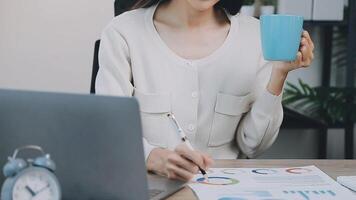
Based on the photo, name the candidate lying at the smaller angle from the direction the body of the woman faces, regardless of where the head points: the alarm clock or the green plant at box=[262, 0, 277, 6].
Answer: the alarm clock

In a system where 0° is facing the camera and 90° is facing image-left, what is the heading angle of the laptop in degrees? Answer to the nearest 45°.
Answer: approximately 225°

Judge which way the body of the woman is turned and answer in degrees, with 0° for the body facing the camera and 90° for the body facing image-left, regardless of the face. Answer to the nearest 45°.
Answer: approximately 0°

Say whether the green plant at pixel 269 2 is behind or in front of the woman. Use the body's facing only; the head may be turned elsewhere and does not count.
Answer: behind

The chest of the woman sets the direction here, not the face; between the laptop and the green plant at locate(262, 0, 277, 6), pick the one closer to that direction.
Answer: the laptop

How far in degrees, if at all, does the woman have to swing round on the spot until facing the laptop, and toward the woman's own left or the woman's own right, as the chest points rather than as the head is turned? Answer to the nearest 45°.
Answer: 0° — they already face it

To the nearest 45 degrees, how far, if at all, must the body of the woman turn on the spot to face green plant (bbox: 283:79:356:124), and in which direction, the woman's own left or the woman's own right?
approximately 135° to the woman's own left

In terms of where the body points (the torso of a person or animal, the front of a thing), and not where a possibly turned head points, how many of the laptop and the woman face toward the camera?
1
